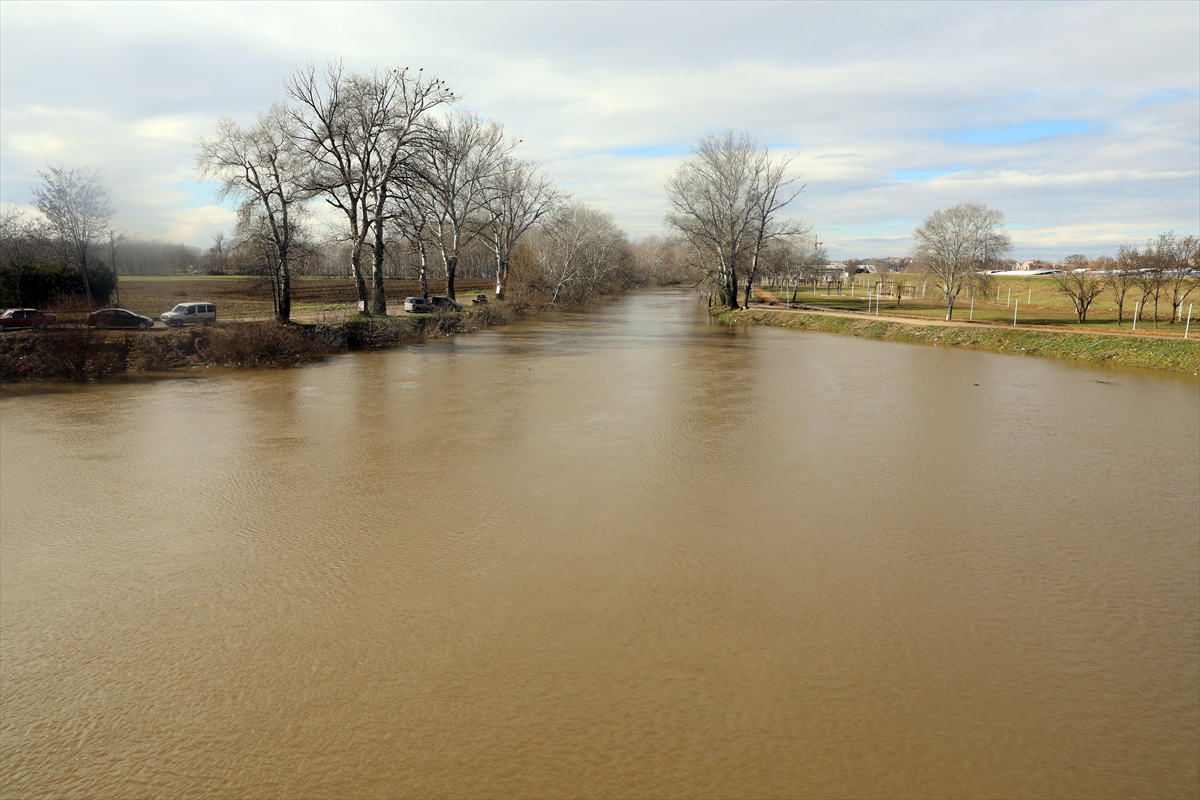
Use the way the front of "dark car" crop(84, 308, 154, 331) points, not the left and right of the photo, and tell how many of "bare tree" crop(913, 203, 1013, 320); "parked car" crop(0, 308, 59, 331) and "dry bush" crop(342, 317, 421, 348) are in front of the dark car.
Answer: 2

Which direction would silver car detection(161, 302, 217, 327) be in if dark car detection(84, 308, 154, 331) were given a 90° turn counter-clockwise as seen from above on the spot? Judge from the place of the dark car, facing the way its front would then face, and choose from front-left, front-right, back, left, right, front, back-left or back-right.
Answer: front-right

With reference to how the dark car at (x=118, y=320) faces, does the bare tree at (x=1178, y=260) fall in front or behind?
in front

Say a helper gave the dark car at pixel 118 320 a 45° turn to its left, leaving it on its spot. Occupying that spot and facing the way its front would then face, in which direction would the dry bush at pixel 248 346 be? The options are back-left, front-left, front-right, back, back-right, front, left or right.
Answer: right

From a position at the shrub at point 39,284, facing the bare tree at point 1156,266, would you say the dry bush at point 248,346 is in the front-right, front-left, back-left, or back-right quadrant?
front-right

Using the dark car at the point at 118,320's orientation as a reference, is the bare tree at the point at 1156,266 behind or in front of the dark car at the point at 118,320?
in front

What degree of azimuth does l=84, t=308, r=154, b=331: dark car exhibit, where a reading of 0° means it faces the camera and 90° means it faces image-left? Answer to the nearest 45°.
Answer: approximately 270°

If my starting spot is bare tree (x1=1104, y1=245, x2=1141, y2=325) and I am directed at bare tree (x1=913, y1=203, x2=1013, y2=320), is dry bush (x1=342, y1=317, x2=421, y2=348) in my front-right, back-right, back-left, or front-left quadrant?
front-left

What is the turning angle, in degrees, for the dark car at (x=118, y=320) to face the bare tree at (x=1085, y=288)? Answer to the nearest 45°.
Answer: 0° — it already faces it

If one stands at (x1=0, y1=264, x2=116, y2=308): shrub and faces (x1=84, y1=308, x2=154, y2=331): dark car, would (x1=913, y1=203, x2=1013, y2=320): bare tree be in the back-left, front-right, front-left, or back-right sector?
front-left
